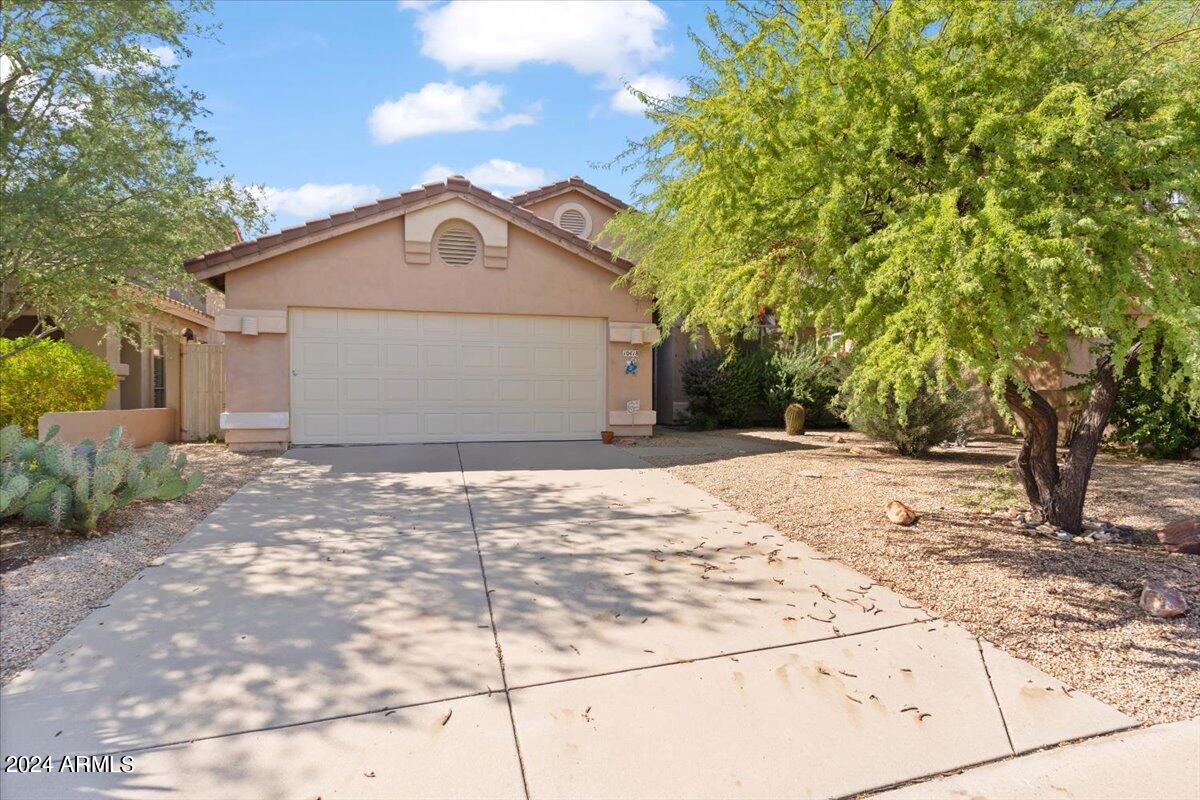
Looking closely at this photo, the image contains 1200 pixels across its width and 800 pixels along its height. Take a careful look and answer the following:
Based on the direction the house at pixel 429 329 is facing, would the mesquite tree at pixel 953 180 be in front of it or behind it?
in front

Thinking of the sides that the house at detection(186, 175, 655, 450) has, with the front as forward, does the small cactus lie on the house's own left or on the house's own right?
on the house's own left

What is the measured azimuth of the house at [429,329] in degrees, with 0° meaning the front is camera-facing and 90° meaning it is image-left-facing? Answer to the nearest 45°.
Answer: approximately 0°

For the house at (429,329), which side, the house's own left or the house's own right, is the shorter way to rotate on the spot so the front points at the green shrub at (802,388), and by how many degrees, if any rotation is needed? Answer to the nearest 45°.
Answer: approximately 90° to the house's own left

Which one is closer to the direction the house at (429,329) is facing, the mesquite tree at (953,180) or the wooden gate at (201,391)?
the mesquite tree

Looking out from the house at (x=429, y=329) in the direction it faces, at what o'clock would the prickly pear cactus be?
The prickly pear cactus is roughly at 1 o'clock from the house.

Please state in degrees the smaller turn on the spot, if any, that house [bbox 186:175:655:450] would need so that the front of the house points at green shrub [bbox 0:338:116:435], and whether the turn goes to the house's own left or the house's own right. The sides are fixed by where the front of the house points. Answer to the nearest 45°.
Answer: approximately 90° to the house's own right

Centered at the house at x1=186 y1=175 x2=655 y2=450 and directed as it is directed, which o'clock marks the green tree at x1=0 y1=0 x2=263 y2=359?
The green tree is roughly at 2 o'clock from the house.
